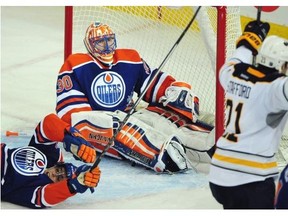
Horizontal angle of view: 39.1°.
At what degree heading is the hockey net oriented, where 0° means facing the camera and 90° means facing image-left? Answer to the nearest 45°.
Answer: approximately 45°

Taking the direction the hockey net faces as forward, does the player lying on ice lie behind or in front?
in front

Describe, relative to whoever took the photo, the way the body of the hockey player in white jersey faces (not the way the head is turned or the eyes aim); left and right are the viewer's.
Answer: facing away from the viewer and to the right of the viewer

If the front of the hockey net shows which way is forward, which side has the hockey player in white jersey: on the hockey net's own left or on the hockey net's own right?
on the hockey net's own left

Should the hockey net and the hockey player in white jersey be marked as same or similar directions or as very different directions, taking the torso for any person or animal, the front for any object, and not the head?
very different directions

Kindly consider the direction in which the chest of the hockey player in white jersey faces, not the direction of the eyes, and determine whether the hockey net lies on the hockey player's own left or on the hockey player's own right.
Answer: on the hockey player's own left
